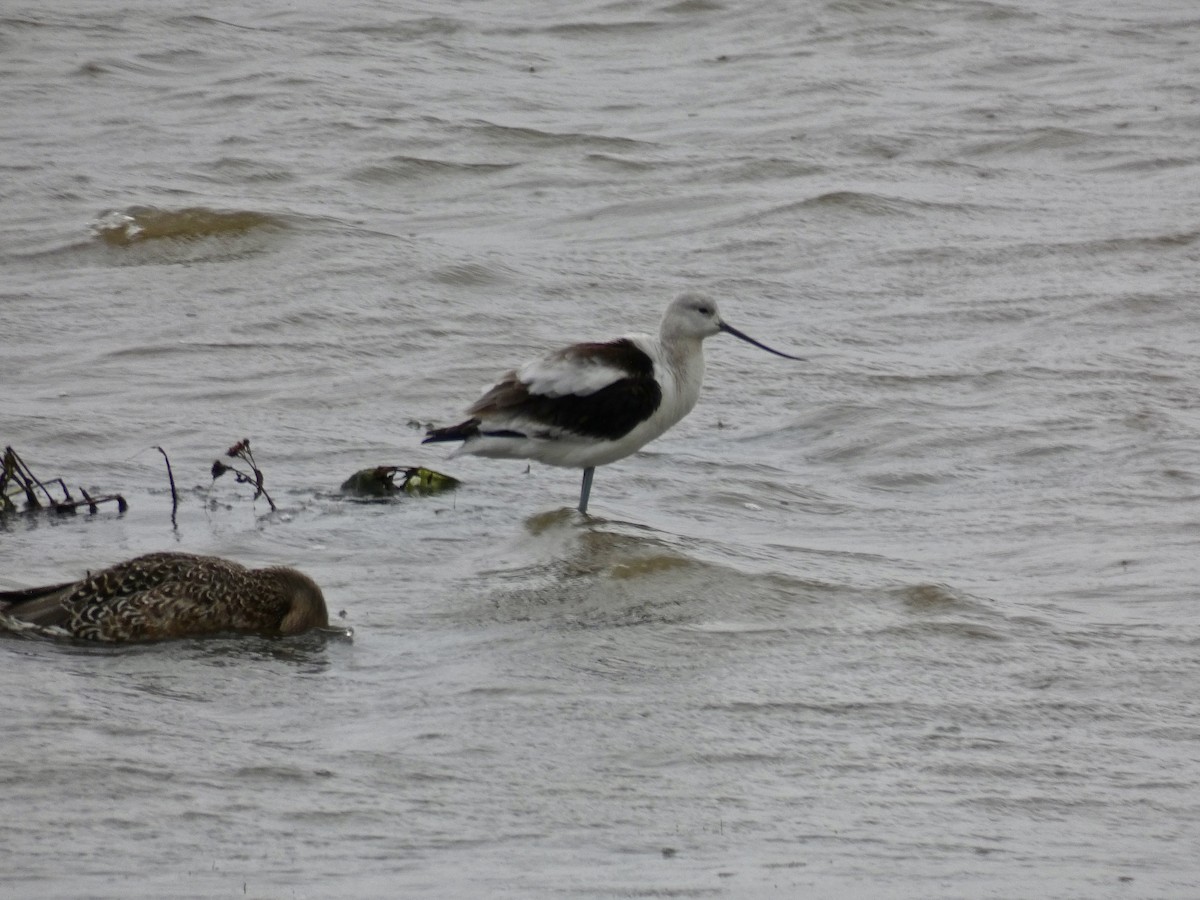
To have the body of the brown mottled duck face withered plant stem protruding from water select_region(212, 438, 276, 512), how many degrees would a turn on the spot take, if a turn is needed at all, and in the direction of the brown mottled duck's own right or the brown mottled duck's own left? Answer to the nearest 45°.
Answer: approximately 90° to the brown mottled duck's own left

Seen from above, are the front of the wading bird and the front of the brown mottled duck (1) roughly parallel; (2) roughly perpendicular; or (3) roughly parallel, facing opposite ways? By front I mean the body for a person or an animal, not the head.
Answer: roughly parallel

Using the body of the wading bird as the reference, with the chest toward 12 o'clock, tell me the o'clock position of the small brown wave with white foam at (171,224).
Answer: The small brown wave with white foam is roughly at 8 o'clock from the wading bird.

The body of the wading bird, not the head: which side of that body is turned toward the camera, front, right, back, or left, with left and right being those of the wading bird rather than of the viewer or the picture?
right

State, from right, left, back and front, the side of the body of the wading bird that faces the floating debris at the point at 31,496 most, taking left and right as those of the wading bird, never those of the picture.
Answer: back

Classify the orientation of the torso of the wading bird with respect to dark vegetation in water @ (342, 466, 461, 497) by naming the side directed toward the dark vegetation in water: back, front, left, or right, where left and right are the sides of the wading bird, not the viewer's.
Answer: back

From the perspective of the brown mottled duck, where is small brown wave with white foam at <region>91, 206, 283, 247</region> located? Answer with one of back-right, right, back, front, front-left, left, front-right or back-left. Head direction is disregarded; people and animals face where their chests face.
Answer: left

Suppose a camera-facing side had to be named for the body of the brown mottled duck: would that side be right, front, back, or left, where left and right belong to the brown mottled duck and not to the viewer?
right

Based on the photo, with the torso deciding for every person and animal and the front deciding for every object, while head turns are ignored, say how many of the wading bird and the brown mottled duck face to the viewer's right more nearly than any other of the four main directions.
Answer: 2
